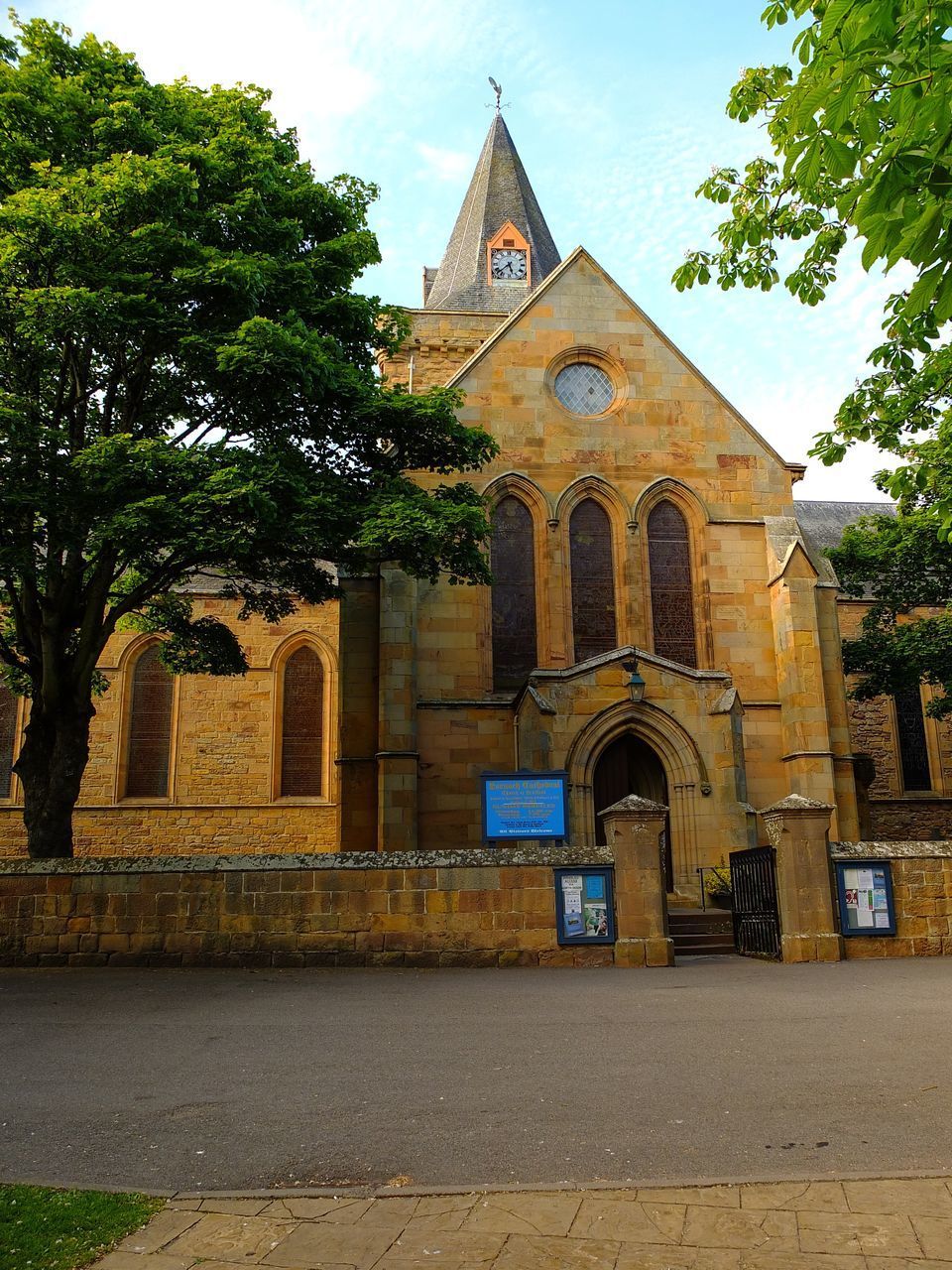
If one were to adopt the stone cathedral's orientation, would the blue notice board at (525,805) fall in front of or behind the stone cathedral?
in front

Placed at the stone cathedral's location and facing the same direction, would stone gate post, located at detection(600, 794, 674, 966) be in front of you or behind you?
in front

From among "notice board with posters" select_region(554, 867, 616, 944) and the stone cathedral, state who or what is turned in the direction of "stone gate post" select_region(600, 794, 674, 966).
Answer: the stone cathedral

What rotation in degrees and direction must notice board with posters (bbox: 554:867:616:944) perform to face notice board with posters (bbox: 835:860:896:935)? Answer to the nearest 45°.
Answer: approximately 90° to its left

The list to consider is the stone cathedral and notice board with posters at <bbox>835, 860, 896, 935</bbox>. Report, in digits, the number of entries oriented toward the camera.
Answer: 2

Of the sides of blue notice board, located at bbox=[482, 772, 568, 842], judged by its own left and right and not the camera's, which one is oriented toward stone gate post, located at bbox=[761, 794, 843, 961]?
left

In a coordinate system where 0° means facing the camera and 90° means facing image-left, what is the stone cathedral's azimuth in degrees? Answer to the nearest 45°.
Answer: approximately 0°

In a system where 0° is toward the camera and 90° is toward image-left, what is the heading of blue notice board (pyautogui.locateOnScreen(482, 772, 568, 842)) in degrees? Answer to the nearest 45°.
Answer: approximately 0°

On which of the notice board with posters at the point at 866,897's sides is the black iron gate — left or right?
on its right
